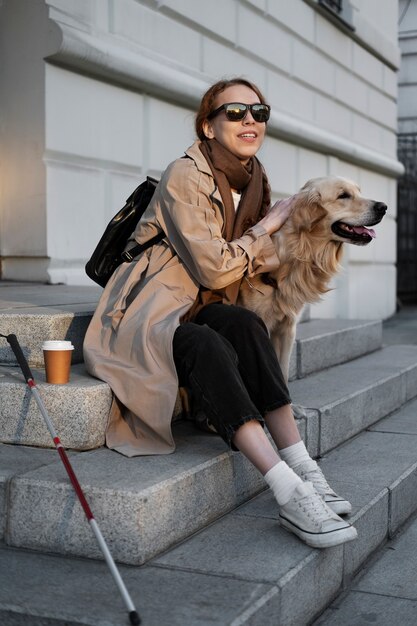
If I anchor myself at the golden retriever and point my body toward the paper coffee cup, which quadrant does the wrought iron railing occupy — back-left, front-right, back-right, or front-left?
back-right

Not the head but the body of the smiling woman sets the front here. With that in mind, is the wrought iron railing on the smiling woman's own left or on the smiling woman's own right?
on the smiling woman's own left

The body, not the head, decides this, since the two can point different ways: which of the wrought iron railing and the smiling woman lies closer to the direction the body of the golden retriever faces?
the wrought iron railing

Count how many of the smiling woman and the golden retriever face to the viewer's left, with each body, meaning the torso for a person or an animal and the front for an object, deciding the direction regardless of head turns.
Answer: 0

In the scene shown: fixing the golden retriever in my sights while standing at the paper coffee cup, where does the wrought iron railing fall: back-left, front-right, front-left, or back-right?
front-left

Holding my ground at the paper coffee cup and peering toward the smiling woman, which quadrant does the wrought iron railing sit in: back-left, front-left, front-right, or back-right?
front-left

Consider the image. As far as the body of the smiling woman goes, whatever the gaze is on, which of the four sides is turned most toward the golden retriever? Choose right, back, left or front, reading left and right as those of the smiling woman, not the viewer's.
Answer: left

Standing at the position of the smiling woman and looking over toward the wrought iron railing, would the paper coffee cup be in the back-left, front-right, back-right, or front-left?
back-left

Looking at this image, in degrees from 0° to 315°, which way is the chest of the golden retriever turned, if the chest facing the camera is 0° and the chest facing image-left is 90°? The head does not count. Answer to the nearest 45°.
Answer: approximately 270°

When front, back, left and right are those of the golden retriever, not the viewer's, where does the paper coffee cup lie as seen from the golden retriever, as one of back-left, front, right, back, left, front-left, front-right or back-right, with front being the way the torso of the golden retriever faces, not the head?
back-right

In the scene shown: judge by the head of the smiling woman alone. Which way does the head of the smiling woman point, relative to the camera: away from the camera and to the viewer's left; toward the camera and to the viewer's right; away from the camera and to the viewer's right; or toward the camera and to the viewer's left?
toward the camera and to the viewer's right

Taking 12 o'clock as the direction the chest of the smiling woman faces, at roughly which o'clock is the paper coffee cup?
The paper coffee cup is roughly at 4 o'clock from the smiling woman.

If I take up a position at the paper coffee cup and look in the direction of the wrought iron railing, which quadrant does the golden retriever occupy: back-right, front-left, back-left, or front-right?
front-right

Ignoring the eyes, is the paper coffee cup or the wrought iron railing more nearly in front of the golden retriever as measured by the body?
the wrought iron railing

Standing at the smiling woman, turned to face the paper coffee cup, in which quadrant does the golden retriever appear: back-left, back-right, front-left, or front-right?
back-right

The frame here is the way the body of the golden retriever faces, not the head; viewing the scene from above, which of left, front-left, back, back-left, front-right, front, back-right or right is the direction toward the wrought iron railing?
left
